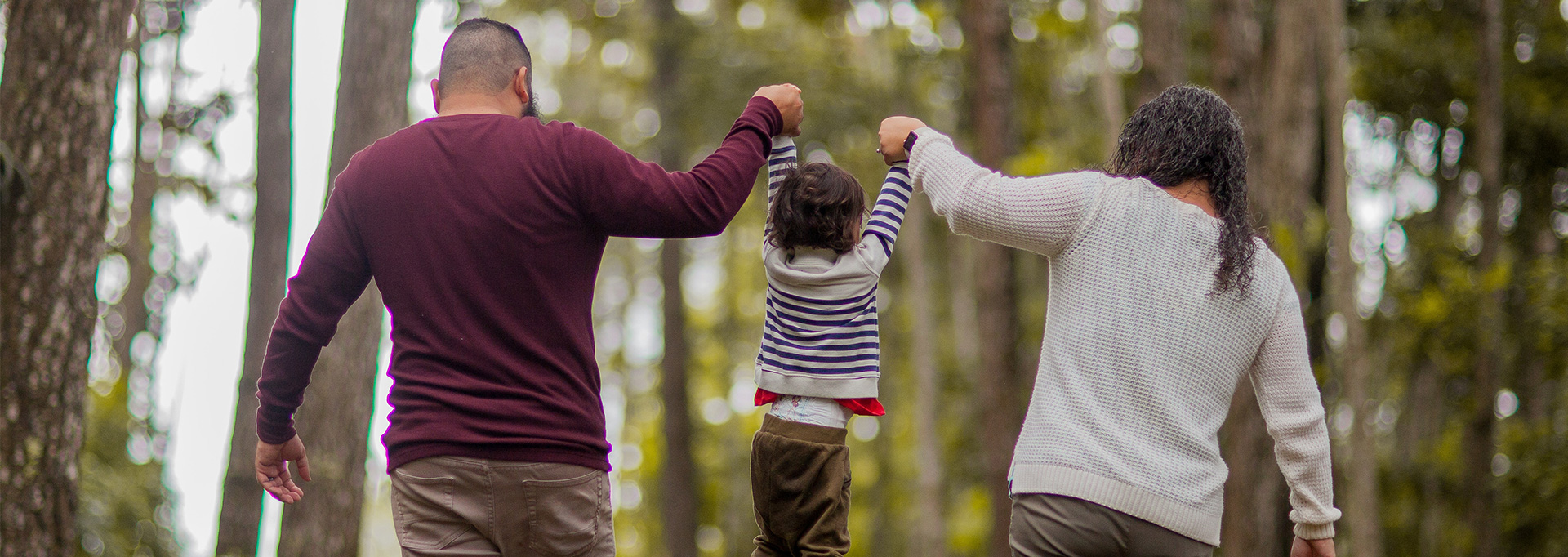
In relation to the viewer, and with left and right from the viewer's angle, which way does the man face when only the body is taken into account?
facing away from the viewer

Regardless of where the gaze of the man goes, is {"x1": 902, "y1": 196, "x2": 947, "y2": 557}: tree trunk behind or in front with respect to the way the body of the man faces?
in front

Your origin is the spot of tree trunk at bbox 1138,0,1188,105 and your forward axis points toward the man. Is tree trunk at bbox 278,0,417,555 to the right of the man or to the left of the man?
right

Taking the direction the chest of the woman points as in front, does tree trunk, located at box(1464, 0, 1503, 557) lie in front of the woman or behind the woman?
in front

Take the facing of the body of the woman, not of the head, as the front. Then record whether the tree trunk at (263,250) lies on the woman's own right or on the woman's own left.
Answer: on the woman's own left

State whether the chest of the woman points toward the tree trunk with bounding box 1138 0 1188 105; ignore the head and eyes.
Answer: yes

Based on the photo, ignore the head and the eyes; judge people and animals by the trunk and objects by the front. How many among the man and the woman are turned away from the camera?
2

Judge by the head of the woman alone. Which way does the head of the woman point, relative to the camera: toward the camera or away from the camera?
away from the camera

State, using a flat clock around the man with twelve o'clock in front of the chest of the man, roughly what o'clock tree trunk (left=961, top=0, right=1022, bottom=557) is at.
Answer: The tree trunk is roughly at 1 o'clock from the man.

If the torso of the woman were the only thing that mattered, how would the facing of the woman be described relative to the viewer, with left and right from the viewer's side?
facing away from the viewer
